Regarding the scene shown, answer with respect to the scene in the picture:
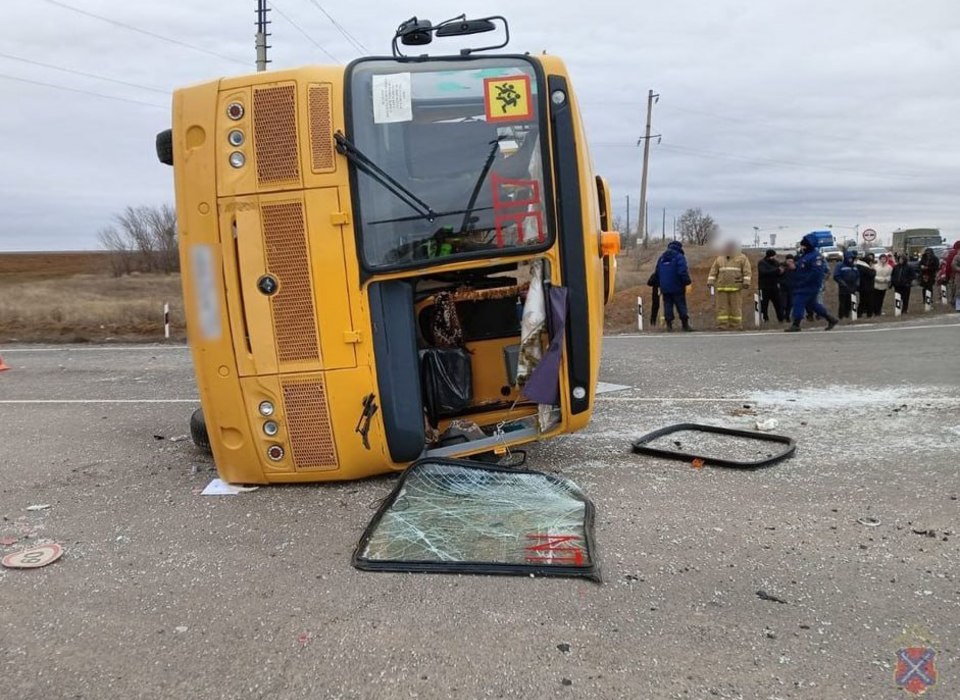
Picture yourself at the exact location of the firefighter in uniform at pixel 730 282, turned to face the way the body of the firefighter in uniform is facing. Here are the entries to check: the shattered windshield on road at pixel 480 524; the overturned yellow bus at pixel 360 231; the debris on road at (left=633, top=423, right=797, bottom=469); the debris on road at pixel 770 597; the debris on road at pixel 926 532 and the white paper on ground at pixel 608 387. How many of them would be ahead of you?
6

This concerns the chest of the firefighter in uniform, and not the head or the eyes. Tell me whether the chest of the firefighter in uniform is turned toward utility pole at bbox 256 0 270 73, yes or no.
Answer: no

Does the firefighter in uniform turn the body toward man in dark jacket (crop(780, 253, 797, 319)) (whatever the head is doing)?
no

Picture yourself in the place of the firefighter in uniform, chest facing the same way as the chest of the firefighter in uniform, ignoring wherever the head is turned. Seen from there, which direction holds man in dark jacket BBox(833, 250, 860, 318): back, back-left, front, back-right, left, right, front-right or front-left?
back-left

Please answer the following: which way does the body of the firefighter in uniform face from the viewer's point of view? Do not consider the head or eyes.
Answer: toward the camera

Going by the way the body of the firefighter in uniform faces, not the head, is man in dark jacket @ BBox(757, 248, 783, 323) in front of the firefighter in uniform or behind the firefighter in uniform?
behind

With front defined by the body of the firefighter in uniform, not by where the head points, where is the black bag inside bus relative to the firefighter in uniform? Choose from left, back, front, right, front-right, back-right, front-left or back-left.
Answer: front

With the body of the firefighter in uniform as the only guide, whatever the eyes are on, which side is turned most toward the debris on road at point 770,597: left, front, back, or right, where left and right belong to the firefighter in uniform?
front

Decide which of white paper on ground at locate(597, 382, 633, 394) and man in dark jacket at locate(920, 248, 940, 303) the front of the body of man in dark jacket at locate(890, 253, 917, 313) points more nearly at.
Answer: the white paper on ground

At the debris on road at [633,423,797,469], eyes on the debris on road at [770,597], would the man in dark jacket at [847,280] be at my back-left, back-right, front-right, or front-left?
back-left

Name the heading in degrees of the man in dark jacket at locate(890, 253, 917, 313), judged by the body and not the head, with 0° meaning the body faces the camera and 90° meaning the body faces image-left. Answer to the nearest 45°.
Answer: approximately 45°

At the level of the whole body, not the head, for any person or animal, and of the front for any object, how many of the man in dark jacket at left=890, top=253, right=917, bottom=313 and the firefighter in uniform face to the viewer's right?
0

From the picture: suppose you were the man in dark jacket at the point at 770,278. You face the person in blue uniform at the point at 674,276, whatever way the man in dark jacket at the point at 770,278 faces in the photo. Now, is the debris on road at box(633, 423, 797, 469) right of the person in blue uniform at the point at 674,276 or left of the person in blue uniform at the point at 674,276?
left

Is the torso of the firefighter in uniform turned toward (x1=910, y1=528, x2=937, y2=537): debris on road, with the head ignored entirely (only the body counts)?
yes

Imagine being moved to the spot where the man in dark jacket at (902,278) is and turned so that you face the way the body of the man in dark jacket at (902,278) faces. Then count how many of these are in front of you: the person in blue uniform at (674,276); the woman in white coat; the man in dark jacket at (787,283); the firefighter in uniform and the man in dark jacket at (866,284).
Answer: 5

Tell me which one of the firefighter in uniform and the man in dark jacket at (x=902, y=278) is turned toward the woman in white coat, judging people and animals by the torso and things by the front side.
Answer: the man in dark jacket
